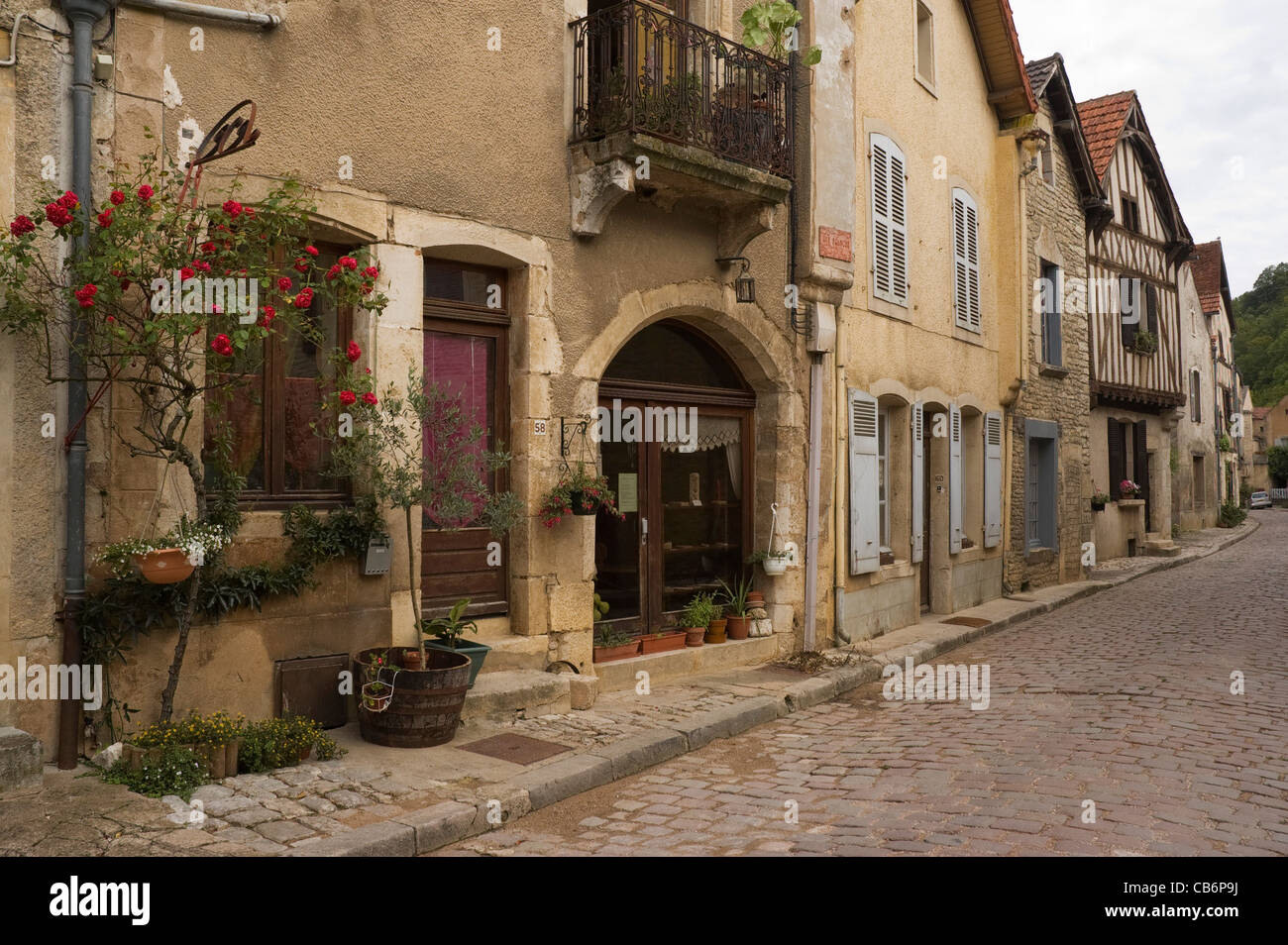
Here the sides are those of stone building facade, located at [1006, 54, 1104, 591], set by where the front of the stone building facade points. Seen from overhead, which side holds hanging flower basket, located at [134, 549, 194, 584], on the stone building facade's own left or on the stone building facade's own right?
on the stone building facade's own right

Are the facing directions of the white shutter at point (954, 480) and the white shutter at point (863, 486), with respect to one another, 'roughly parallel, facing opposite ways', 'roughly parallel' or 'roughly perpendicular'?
roughly parallel

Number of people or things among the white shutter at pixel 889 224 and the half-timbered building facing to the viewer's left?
0

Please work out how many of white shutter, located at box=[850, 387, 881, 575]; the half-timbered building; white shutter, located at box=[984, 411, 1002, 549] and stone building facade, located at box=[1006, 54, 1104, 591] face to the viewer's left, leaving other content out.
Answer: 0

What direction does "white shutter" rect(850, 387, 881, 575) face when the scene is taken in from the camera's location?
facing the viewer and to the right of the viewer

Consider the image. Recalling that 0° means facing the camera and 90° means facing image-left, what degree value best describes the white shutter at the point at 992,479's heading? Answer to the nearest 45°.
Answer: approximately 315°

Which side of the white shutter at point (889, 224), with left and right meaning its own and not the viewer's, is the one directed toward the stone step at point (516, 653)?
right

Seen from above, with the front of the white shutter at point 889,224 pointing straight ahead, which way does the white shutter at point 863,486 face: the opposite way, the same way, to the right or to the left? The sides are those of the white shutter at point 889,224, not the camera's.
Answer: the same way

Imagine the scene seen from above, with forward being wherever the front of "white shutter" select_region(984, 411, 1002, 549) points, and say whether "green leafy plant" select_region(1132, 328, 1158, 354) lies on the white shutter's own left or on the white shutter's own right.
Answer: on the white shutter's own left

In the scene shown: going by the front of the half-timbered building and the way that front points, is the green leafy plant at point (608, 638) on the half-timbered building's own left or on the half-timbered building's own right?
on the half-timbered building's own right

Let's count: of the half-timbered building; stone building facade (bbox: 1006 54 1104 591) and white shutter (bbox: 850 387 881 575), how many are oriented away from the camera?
0

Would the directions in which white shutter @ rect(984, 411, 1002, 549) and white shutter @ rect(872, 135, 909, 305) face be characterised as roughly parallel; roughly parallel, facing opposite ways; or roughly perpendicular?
roughly parallel

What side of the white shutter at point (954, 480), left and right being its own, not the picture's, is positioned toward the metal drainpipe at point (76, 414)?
right

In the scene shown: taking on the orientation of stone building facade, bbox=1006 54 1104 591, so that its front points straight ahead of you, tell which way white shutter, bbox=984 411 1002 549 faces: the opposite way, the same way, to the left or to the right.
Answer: the same way
